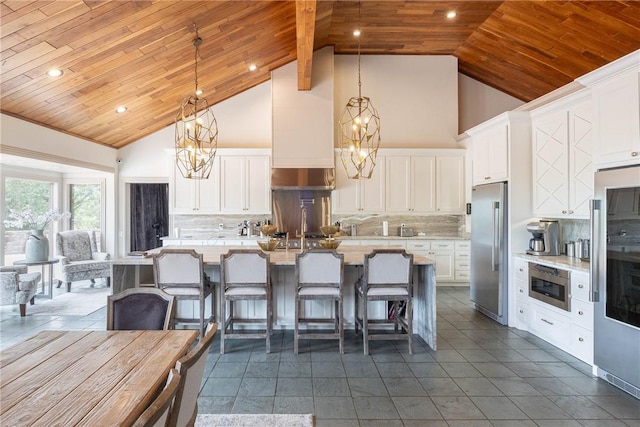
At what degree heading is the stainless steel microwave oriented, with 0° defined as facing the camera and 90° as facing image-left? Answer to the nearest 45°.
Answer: approximately 45°

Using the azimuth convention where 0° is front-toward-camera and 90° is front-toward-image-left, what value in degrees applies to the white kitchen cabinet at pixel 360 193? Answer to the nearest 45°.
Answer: approximately 0°

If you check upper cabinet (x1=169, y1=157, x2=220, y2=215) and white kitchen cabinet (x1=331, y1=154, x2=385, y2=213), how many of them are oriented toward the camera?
2

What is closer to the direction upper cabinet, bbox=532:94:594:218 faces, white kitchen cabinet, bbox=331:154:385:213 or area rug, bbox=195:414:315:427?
the area rug

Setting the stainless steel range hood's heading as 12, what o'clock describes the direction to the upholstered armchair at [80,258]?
The upholstered armchair is roughly at 3 o'clock from the stainless steel range hood.

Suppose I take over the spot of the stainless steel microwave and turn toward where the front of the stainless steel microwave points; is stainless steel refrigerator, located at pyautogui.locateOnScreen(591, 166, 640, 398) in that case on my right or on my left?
on my left

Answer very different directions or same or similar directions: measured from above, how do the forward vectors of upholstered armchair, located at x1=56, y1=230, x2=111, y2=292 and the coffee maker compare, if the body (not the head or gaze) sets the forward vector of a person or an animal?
very different directions

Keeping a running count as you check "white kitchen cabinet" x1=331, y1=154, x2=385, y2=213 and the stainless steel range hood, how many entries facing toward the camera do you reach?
2

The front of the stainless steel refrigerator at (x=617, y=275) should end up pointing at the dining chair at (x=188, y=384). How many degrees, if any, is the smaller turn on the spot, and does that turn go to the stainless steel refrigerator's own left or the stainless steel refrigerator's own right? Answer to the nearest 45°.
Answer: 0° — it already faces it

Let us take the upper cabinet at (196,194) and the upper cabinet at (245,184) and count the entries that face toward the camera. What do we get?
2

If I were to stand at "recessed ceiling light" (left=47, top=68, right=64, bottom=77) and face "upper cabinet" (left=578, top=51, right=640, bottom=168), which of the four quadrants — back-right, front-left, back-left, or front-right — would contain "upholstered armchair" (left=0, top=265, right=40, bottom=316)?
back-left

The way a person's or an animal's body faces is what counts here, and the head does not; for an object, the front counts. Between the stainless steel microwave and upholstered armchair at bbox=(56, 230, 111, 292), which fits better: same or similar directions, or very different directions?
very different directions

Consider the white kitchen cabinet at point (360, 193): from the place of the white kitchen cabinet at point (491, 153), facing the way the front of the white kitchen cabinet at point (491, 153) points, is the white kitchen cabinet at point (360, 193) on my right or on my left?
on my right
